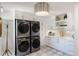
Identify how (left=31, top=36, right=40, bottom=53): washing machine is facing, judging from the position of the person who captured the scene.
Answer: facing the viewer and to the right of the viewer
